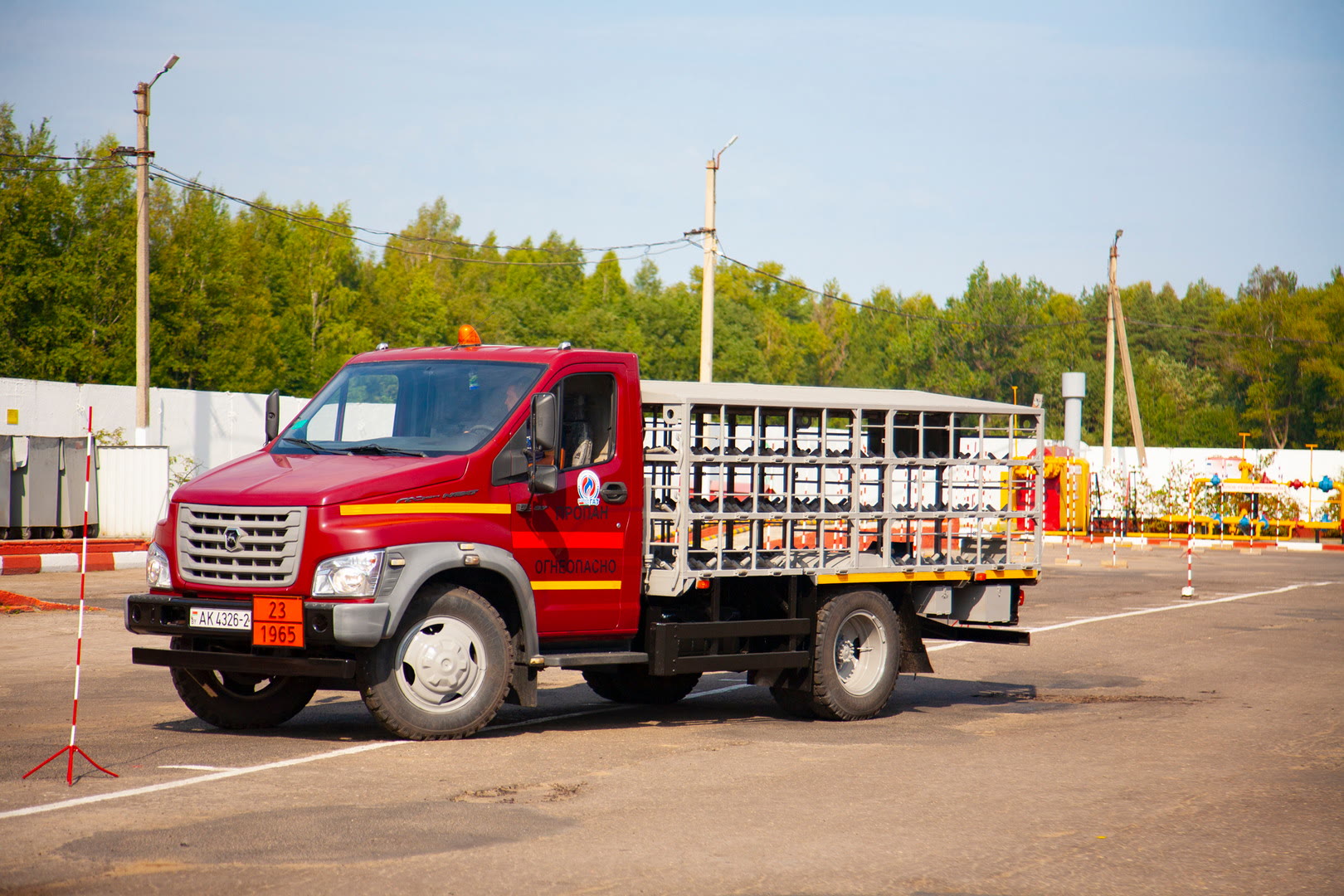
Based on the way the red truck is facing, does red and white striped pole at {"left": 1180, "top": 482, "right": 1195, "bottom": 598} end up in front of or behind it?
behind

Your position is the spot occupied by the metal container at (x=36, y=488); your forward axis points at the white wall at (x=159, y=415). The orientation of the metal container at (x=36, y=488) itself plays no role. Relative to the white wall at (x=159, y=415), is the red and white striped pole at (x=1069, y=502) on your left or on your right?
right

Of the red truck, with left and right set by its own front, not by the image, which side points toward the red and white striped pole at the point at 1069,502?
back

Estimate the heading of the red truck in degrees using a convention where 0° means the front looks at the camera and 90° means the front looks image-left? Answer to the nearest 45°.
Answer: approximately 45°

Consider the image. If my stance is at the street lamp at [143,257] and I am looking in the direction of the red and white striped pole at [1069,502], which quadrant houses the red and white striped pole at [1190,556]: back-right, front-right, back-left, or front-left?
front-right

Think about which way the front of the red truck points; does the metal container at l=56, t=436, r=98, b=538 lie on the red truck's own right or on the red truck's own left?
on the red truck's own right

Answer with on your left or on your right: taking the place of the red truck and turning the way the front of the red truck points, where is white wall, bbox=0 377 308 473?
on your right
